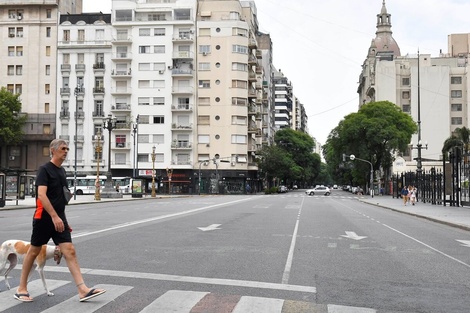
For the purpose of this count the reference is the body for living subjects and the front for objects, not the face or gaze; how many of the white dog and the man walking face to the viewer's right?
2

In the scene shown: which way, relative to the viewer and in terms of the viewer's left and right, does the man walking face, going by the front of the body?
facing to the right of the viewer

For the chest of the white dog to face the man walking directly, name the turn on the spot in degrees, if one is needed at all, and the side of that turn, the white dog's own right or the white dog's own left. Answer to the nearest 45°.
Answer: approximately 45° to the white dog's own right

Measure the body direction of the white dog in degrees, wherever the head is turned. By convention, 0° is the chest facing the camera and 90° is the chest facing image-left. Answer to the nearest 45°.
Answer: approximately 270°
